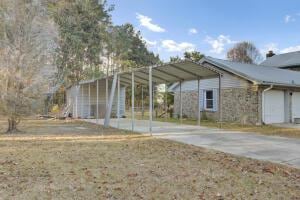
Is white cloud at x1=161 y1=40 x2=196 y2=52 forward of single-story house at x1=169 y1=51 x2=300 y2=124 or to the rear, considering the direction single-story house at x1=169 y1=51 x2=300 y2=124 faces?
to the rear

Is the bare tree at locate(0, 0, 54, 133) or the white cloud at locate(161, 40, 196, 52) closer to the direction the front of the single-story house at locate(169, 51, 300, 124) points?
the bare tree

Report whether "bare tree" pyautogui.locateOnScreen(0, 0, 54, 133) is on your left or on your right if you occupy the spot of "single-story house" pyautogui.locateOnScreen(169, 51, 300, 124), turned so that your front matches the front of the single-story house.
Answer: on your right
